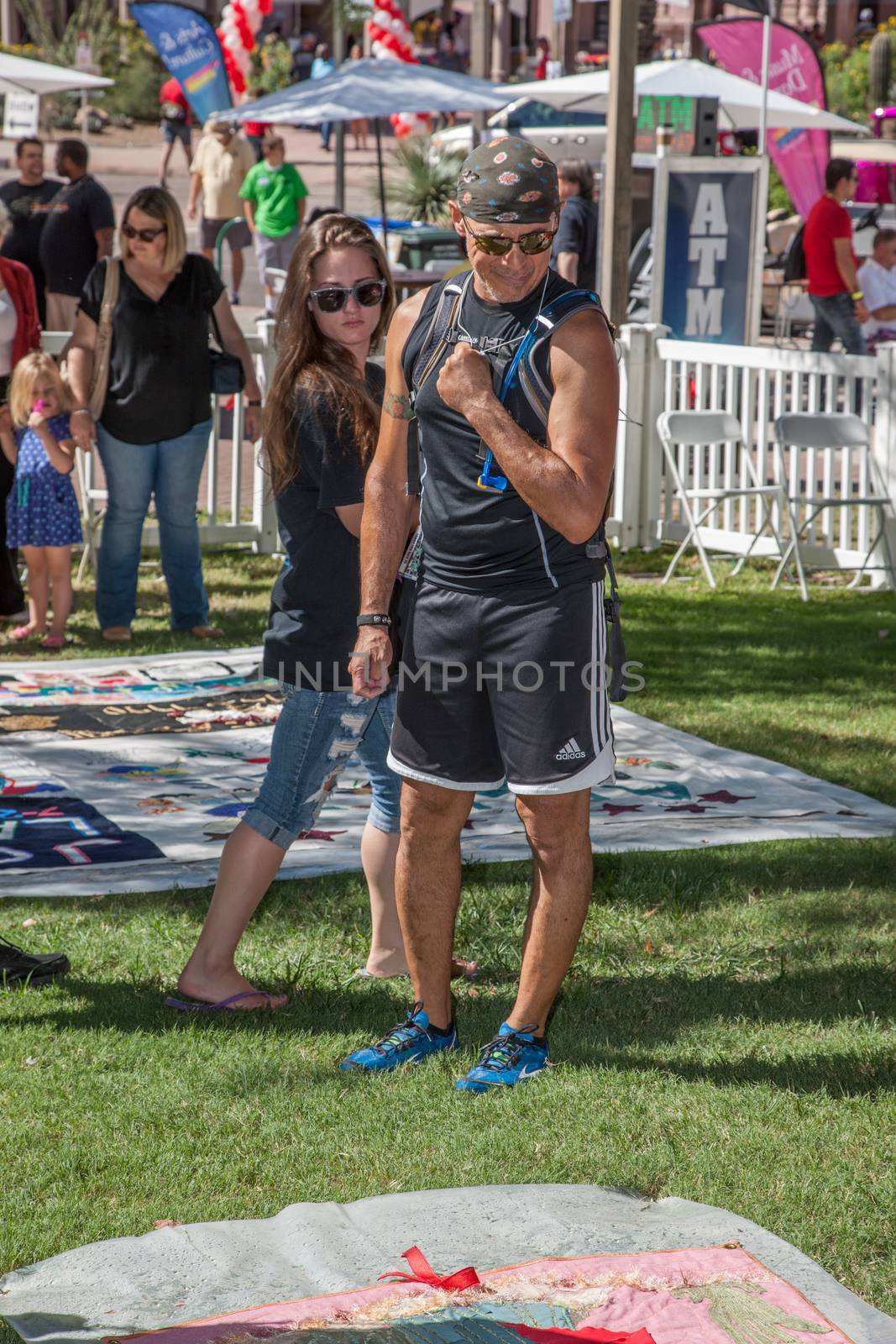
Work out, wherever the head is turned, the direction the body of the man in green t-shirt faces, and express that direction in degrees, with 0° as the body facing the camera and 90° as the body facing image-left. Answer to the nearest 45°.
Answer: approximately 0°

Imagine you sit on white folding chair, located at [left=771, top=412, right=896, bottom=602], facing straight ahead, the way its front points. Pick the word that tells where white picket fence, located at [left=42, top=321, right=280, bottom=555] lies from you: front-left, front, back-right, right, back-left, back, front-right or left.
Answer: back-right

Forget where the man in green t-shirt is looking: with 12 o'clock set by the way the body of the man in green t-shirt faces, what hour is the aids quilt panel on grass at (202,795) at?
The aids quilt panel on grass is roughly at 12 o'clock from the man in green t-shirt.

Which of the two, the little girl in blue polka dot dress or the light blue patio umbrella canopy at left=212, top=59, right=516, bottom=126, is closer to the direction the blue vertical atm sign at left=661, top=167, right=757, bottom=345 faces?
the little girl in blue polka dot dress

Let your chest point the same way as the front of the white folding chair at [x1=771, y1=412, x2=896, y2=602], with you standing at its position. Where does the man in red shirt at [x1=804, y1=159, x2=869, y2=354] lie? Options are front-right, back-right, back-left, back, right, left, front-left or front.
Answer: back-left

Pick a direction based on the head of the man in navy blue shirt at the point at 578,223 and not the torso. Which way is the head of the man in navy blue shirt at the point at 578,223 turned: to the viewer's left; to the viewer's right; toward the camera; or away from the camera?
to the viewer's left

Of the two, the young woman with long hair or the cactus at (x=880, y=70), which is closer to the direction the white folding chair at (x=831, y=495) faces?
the young woman with long hair

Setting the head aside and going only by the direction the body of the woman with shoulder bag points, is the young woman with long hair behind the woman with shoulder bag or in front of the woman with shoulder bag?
in front

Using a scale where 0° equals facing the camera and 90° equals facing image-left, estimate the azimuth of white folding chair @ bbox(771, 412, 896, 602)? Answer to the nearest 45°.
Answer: approximately 315°
